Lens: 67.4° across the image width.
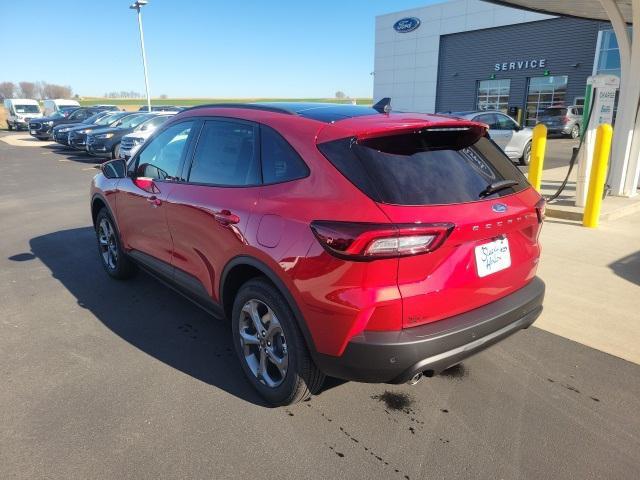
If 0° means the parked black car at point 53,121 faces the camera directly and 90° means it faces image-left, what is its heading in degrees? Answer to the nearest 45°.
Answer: approximately 45°

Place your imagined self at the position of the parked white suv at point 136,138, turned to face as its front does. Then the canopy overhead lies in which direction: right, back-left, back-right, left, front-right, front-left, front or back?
left

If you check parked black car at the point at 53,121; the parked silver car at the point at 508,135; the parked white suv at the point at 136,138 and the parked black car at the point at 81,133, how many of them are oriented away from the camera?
0

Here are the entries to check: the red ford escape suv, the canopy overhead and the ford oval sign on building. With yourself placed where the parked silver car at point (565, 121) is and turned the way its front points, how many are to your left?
1

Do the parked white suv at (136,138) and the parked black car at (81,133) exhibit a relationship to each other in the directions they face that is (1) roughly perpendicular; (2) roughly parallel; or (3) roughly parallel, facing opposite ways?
roughly parallel

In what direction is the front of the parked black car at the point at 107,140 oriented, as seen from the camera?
facing the viewer and to the left of the viewer

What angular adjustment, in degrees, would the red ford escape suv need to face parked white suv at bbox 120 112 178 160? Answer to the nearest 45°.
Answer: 0° — it already faces it

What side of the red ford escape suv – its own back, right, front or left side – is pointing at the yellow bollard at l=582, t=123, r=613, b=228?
right

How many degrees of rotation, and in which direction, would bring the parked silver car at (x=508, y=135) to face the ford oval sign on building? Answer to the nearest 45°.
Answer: approximately 135° to its left

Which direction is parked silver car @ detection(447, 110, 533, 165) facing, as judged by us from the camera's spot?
facing the viewer and to the right of the viewer

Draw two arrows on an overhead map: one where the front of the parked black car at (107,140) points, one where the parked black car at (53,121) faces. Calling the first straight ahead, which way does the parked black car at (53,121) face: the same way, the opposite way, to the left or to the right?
the same way

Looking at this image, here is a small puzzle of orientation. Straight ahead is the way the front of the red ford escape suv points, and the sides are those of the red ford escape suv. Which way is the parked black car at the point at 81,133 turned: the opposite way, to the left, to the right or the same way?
to the left
